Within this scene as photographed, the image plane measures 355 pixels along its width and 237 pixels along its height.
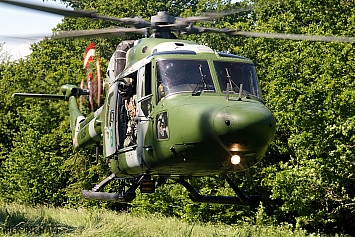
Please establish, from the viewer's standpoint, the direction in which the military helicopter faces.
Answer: facing the viewer and to the right of the viewer
